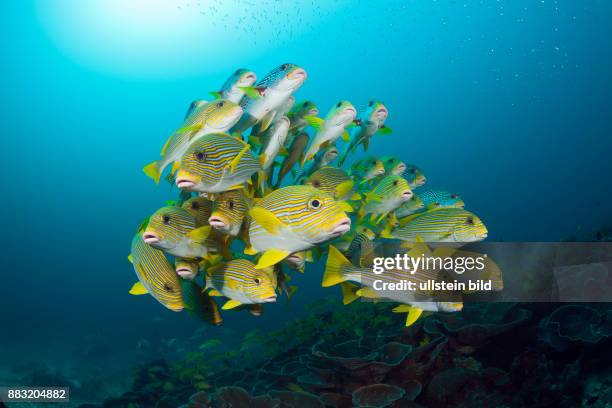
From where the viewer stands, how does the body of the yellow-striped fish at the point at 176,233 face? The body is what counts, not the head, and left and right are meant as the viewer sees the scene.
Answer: facing the viewer and to the left of the viewer

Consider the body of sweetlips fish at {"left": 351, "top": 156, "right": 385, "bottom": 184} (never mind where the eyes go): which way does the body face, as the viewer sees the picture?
to the viewer's right

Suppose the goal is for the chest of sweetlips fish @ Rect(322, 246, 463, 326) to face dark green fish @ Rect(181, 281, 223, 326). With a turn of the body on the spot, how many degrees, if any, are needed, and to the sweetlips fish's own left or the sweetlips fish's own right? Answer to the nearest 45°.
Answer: approximately 180°

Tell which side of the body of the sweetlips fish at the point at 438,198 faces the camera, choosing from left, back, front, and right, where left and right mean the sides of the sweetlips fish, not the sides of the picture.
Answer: right

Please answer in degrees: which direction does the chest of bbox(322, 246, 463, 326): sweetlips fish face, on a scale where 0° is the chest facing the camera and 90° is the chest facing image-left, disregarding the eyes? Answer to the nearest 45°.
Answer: approximately 270°

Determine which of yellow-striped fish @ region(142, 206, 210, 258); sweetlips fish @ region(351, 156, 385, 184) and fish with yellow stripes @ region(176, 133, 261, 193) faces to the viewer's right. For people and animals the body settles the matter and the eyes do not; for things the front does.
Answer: the sweetlips fish

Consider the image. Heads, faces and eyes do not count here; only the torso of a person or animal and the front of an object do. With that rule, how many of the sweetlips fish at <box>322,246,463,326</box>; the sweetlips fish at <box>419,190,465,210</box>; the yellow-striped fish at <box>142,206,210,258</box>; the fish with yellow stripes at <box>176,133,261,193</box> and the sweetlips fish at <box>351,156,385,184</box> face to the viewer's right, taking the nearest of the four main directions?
3

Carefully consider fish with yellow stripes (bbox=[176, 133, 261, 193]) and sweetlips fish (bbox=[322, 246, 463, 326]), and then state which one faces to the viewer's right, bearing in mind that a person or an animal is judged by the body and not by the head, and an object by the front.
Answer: the sweetlips fish

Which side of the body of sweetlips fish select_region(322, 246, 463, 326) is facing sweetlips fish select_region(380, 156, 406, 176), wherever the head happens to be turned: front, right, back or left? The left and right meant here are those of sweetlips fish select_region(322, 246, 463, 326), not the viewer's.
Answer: left
